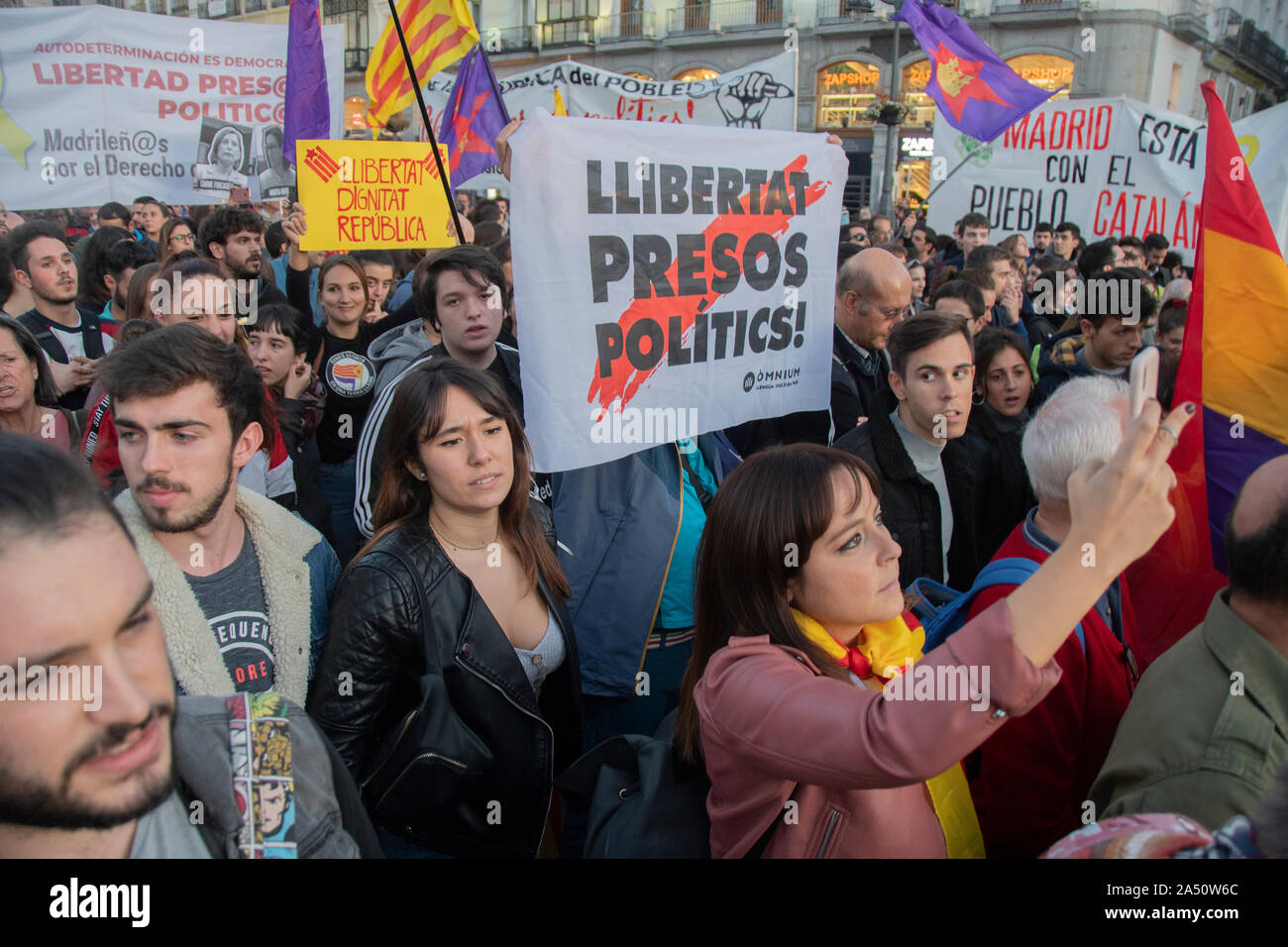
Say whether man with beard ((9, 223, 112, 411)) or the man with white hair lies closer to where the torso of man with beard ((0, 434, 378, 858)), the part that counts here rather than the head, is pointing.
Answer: the man with white hair

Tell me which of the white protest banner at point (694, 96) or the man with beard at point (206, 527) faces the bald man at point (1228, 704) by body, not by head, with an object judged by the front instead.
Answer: the white protest banner

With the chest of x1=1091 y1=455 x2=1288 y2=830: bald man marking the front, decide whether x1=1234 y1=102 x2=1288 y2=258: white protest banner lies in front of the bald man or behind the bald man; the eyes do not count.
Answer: in front

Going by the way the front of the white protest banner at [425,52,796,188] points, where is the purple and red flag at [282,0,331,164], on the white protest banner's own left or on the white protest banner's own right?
on the white protest banner's own right

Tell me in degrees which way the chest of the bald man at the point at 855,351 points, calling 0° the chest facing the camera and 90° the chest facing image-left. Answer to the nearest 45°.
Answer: approximately 315°

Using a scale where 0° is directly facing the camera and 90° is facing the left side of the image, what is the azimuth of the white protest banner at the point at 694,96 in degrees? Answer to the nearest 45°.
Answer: approximately 0°

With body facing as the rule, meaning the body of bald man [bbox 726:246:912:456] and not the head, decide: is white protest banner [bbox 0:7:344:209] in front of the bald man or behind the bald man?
behind

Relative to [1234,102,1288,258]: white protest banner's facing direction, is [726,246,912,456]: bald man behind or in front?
in front

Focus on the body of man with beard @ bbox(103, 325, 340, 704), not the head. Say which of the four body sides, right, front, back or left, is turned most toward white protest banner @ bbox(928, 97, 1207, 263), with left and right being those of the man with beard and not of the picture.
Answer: back

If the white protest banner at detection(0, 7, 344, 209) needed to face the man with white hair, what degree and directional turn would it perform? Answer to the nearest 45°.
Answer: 0° — it already faces them

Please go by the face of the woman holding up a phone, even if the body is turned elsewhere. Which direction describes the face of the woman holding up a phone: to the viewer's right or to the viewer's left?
to the viewer's right
